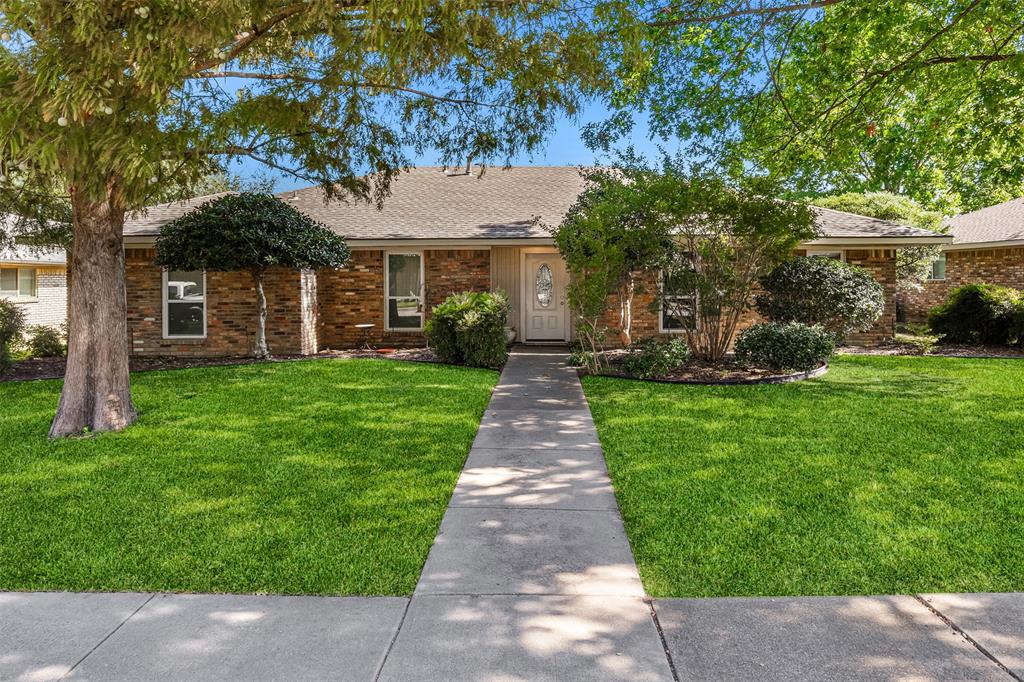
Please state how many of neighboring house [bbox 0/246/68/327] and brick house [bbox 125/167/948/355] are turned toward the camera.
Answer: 2

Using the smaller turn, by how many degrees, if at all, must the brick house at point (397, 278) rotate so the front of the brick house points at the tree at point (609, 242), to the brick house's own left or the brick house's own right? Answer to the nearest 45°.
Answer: approximately 45° to the brick house's own left

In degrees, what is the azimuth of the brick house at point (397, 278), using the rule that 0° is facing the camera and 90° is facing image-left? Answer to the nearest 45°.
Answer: approximately 0°

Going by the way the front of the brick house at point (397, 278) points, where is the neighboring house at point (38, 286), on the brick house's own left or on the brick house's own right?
on the brick house's own right

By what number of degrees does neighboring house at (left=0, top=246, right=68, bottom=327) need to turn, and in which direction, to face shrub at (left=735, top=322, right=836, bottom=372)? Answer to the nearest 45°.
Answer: approximately 45° to its left

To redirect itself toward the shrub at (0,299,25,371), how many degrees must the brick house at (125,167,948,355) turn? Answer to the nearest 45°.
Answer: approximately 90° to its right
